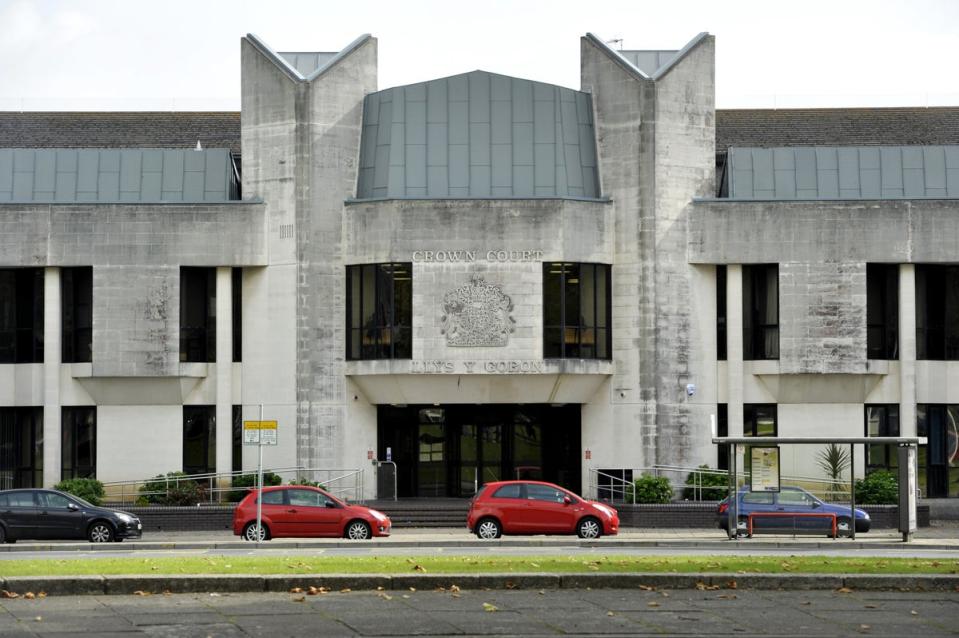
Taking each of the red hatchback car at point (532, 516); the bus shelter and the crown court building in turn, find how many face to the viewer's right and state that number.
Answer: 1

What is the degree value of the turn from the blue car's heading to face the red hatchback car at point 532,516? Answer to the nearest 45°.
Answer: approximately 180°

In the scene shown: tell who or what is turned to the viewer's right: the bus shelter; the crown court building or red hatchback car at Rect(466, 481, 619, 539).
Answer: the red hatchback car

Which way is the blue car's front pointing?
to the viewer's right

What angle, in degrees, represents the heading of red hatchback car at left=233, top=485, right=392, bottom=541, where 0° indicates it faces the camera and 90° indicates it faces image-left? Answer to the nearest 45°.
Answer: approximately 270°

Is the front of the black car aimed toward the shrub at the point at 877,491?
yes

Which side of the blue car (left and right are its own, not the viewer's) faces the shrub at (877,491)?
left

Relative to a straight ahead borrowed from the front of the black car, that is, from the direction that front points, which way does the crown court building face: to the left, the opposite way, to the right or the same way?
to the right

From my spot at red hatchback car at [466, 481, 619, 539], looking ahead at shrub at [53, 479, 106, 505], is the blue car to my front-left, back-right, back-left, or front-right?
back-right

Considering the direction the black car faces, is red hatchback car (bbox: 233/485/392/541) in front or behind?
in front

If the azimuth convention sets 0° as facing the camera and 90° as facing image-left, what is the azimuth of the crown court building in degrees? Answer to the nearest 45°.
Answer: approximately 0°

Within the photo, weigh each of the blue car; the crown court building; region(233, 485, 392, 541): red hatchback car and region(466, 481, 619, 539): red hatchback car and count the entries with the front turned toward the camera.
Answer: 1

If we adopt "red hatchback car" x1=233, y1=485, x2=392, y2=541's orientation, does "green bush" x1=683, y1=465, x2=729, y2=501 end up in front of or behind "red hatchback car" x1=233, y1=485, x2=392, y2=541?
in front
